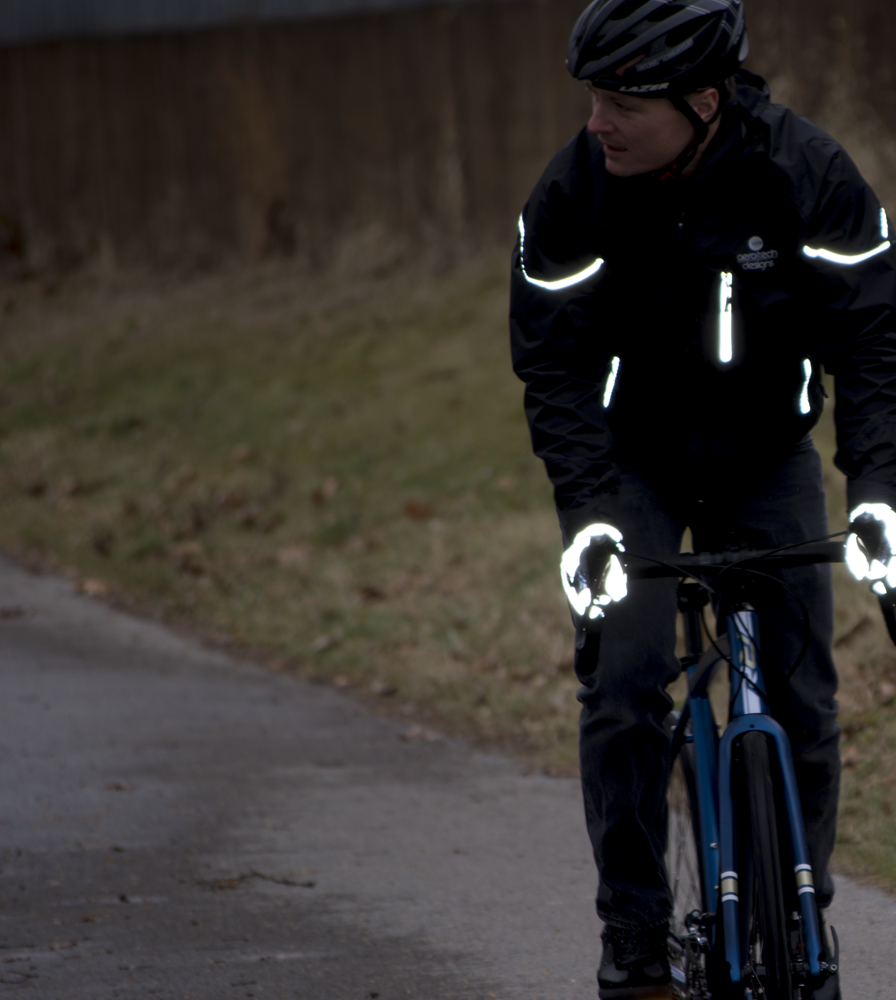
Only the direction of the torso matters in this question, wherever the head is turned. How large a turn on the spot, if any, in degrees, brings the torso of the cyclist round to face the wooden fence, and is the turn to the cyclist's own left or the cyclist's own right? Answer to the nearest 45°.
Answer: approximately 180°

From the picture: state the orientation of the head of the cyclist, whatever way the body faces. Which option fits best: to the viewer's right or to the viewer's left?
to the viewer's left

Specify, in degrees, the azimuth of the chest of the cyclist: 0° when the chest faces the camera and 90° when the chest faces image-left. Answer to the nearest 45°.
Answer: approximately 0°

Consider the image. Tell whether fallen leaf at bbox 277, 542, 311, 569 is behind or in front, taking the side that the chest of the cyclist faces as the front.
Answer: behind

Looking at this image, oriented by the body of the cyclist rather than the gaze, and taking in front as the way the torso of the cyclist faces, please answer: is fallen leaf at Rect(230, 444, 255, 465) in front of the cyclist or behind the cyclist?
behind
